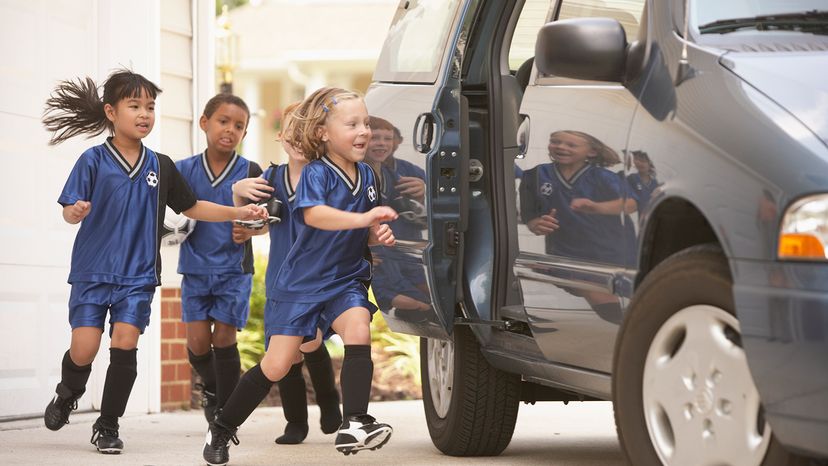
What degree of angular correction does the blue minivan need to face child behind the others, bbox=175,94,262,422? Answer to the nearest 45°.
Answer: approximately 180°

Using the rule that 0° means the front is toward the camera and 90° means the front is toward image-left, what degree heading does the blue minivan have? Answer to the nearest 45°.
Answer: approximately 315°

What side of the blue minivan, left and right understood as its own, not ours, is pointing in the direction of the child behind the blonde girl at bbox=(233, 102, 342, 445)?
back

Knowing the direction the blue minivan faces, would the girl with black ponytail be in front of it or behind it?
behind

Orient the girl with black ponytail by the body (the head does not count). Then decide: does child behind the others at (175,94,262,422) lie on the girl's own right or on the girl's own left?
on the girl's own left

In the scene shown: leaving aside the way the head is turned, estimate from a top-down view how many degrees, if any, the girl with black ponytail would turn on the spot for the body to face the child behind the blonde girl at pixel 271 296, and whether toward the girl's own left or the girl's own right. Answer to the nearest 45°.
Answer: approximately 45° to the girl's own left

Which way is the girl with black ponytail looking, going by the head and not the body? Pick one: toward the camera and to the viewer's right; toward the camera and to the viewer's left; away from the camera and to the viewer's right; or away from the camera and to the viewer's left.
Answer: toward the camera and to the viewer's right
